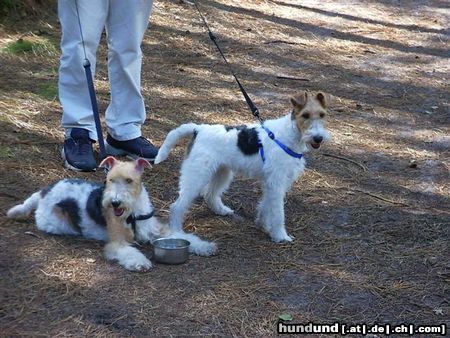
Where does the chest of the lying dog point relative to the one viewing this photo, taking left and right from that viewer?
facing the viewer and to the right of the viewer

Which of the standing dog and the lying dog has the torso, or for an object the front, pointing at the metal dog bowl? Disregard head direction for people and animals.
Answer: the lying dog

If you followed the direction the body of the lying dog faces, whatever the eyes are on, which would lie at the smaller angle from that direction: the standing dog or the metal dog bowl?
the metal dog bowl

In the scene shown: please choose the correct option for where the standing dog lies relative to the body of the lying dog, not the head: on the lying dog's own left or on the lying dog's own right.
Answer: on the lying dog's own left

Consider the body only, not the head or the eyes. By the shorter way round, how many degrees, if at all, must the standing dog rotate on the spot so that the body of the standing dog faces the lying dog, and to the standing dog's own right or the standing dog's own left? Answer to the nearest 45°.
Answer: approximately 135° to the standing dog's own right

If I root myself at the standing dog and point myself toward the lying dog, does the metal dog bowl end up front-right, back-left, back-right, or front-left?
front-left

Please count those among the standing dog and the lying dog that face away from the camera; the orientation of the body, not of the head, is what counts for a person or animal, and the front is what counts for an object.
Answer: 0

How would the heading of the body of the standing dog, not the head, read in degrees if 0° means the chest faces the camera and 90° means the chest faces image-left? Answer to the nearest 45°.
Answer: approximately 270°

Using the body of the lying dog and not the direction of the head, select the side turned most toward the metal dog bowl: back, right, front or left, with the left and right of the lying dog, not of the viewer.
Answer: front

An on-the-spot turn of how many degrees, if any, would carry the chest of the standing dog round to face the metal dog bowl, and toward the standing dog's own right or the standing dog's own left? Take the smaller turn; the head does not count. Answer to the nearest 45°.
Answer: approximately 135° to the standing dog's own right
